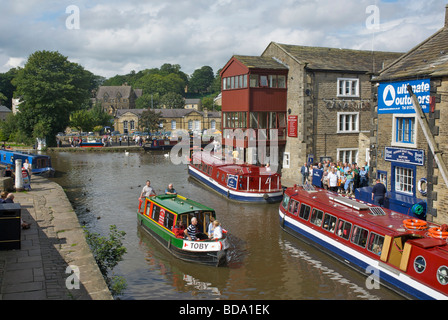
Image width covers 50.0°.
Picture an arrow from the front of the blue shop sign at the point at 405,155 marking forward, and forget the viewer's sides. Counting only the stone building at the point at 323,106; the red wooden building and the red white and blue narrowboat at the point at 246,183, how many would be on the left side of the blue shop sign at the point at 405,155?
0

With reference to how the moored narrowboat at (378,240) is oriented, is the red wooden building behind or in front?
in front

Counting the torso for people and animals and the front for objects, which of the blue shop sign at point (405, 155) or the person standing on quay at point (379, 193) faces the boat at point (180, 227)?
the blue shop sign

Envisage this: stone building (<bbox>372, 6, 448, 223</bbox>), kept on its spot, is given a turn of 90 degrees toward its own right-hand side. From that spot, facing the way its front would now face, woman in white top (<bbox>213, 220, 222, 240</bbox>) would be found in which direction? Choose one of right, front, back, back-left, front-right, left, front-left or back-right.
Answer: left

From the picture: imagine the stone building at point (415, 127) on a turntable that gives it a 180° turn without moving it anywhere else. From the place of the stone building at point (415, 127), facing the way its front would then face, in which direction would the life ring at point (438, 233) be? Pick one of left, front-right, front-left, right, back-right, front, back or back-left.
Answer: back-right

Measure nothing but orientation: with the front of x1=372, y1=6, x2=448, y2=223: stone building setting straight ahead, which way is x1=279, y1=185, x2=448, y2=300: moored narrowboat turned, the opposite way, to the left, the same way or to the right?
to the right

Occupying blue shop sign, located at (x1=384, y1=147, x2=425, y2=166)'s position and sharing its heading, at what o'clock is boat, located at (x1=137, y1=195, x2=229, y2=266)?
The boat is roughly at 12 o'clock from the blue shop sign.

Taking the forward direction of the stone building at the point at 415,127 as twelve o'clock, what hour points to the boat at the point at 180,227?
The boat is roughly at 12 o'clock from the stone building.

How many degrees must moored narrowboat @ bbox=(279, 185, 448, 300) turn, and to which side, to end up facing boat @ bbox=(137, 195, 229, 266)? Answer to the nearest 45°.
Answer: approximately 45° to its left

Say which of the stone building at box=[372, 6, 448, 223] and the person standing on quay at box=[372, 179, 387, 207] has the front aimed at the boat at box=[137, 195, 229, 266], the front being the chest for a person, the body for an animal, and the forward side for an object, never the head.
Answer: the stone building
